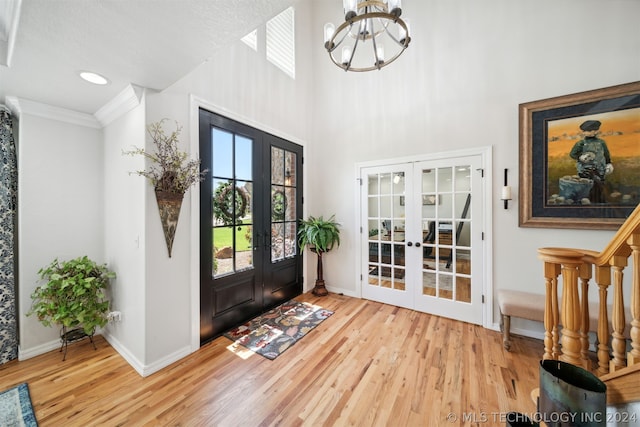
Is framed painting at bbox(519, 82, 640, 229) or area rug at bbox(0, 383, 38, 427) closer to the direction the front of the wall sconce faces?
the area rug

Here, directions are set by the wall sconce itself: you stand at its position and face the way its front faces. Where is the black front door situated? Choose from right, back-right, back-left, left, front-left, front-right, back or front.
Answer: front-right

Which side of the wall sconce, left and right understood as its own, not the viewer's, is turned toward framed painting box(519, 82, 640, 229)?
left

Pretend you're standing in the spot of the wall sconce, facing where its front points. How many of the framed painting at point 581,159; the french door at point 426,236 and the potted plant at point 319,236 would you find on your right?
2

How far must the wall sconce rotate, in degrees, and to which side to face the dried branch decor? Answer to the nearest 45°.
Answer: approximately 45° to its right

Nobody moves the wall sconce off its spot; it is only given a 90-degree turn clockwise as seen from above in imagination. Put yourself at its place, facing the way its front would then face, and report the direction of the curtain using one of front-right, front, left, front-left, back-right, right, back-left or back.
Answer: front-left

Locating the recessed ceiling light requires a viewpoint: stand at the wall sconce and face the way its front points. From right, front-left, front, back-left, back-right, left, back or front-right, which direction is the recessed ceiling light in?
front-right

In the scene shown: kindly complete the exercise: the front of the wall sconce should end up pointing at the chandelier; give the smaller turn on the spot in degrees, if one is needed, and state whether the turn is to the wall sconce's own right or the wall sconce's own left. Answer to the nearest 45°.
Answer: approximately 45° to the wall sconce's own right

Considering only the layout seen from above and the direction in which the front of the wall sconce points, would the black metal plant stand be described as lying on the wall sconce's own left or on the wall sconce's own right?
on the wall sconce's own right

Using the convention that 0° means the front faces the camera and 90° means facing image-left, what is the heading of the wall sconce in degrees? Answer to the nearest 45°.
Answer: approximately 0°
